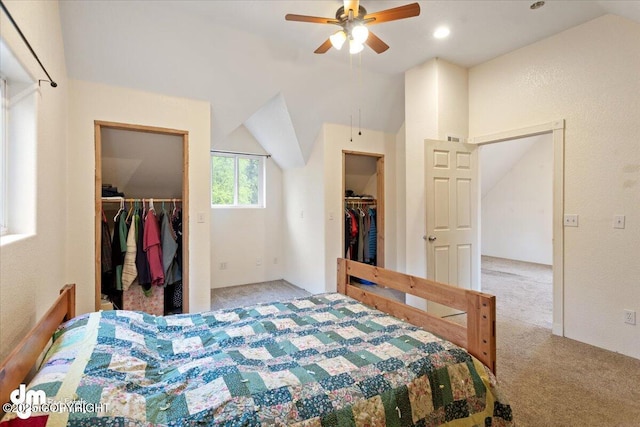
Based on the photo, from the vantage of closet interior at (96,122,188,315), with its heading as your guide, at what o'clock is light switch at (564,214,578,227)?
The light switch is roughly at 10 o'clock from the closet interior.

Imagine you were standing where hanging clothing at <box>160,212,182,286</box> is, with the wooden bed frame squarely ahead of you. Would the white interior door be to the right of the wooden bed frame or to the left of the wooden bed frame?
left

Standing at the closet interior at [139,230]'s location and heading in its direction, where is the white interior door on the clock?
The white interior door is roughly at 10 o'clock from the closet interior.

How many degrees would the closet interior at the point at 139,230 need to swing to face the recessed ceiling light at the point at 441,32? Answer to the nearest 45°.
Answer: approximately 45° to its left

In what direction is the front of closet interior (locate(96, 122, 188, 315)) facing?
toward the camera

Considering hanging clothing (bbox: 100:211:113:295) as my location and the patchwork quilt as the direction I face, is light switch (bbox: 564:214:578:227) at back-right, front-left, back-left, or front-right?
front-left

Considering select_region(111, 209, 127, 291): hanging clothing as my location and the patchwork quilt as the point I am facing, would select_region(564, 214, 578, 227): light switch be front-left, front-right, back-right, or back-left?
front-left

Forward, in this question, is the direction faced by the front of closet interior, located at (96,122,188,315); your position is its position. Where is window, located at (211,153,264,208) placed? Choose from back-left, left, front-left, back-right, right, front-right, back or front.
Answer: back-left

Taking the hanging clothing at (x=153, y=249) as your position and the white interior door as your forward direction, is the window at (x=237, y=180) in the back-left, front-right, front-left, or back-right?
front-left

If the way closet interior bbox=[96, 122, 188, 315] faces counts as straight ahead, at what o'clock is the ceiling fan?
The ceiling fan is roughly at 11 o'clock from the closet interior.

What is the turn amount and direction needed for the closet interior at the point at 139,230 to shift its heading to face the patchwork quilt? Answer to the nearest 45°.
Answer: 0° — it already faces it

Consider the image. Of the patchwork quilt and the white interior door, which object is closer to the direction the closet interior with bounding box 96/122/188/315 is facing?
the patchwork quilt

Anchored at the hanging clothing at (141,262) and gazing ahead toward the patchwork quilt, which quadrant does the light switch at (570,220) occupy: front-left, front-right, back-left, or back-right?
front-left

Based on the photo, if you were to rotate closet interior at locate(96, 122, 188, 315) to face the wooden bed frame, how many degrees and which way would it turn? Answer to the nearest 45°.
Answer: approximately 45° to its left
